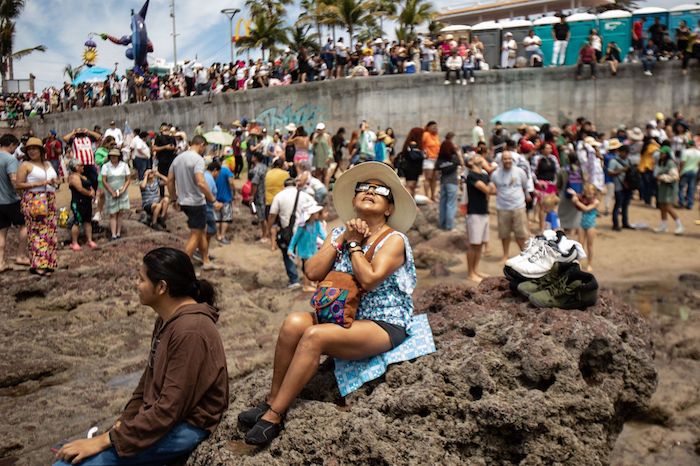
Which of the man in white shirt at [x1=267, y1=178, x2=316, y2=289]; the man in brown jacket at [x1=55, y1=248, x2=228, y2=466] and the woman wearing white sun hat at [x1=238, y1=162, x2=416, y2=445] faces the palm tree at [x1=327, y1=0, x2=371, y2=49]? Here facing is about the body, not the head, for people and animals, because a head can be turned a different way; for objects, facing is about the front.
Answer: the man in white shirt

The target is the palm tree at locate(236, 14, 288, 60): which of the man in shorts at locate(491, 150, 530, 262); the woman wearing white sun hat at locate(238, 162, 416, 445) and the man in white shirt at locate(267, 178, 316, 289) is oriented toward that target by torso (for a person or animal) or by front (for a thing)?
the man in white shirt

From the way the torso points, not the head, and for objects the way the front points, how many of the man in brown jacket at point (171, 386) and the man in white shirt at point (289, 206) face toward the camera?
0

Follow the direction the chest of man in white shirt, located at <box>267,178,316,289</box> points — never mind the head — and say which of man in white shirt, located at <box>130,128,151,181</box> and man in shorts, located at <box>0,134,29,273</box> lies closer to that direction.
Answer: the man in white shirt

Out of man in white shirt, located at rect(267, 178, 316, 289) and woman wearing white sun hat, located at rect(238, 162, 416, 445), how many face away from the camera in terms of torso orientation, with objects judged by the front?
1

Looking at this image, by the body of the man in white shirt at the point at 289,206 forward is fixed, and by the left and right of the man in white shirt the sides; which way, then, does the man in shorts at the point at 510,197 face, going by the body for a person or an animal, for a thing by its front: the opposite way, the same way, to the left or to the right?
the opposite way

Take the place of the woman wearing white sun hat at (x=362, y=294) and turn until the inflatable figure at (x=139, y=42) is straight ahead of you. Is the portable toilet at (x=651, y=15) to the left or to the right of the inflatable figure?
right

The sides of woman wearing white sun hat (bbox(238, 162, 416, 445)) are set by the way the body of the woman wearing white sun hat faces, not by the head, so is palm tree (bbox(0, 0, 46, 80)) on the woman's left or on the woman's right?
on the woman's right

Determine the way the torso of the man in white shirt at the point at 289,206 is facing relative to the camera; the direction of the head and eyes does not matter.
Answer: away from the camera
